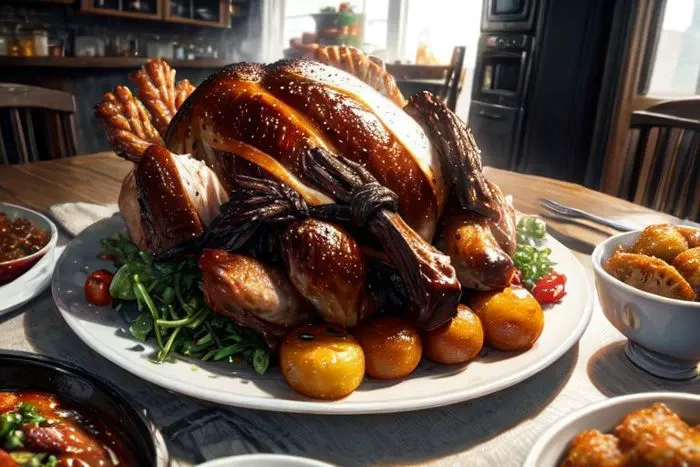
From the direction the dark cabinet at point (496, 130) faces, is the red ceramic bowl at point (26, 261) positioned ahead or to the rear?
ahead

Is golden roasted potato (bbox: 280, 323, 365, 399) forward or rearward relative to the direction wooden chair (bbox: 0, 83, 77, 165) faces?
forward

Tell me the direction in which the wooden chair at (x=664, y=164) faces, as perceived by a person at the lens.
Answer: facing the viewer and to the left of the viewer

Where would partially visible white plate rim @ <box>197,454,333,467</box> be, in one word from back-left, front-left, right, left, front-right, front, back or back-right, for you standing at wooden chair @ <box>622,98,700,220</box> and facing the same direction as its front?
front-left

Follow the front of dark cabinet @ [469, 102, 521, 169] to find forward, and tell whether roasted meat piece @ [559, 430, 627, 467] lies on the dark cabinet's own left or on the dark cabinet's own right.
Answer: on the dark cabinet's own left

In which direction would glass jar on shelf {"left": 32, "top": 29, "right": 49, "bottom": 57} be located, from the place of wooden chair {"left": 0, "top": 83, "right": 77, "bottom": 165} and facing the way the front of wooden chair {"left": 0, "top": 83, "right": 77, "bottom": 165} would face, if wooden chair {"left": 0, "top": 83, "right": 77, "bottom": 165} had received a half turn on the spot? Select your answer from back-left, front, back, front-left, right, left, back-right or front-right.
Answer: front-right

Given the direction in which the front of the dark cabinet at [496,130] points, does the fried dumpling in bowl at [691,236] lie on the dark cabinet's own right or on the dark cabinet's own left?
on the dark cabinet's own left

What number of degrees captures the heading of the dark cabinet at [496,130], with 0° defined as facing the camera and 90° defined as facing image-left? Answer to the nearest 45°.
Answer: approximately 45°

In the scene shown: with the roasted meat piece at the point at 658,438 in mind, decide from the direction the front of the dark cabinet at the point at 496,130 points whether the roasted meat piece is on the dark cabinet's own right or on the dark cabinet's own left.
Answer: on the dark cabinet's own left

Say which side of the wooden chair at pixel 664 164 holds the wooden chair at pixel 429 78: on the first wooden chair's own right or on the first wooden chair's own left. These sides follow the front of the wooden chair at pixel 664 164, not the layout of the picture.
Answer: on the first wooden chair's own right

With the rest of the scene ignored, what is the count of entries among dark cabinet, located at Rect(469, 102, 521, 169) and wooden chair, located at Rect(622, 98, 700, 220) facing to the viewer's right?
0

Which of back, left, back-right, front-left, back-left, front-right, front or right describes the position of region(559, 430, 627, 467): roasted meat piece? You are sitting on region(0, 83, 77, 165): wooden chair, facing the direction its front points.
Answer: front-right
